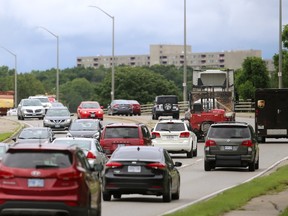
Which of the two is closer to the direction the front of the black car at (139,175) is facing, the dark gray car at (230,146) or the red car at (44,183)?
the dark gray car

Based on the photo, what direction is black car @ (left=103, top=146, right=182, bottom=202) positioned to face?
away from the camera

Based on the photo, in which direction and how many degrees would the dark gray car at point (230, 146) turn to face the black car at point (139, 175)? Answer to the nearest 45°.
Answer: approximately 180°

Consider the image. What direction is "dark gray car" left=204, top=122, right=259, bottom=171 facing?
away from the camera

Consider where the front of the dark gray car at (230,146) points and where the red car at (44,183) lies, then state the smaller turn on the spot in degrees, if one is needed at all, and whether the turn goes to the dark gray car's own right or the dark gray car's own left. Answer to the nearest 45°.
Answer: approximately 180°

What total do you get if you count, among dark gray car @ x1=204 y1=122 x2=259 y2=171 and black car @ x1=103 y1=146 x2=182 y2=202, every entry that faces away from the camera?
2

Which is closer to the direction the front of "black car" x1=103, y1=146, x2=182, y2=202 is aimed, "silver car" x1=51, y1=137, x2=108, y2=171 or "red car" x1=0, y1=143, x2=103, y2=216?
the silver car
